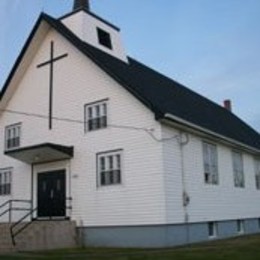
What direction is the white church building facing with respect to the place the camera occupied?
facing the viewer and to the left of the viewer
